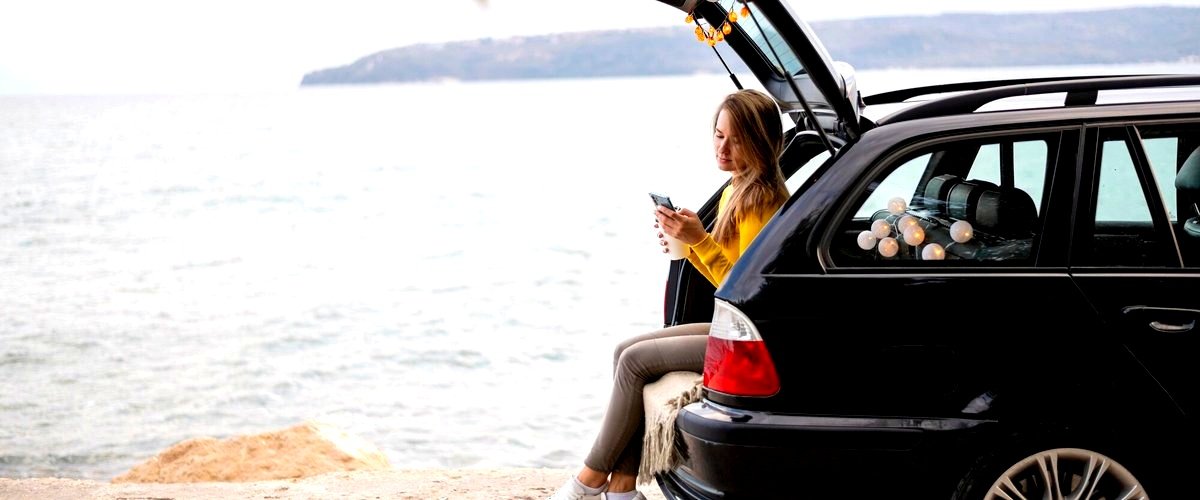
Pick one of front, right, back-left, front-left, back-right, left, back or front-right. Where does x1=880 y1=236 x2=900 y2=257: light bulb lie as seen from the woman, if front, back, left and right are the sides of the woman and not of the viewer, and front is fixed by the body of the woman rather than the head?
back-left

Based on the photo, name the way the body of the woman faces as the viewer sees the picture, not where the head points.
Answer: to the viewer's left

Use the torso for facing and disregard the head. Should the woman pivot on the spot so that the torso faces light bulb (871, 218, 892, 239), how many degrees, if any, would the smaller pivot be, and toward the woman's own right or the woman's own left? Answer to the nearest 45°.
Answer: approximately 135° to the woman's own left

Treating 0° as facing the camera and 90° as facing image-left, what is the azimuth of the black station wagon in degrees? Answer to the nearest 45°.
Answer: approximately 270°

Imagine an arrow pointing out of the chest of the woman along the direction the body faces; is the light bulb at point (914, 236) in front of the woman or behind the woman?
behind
